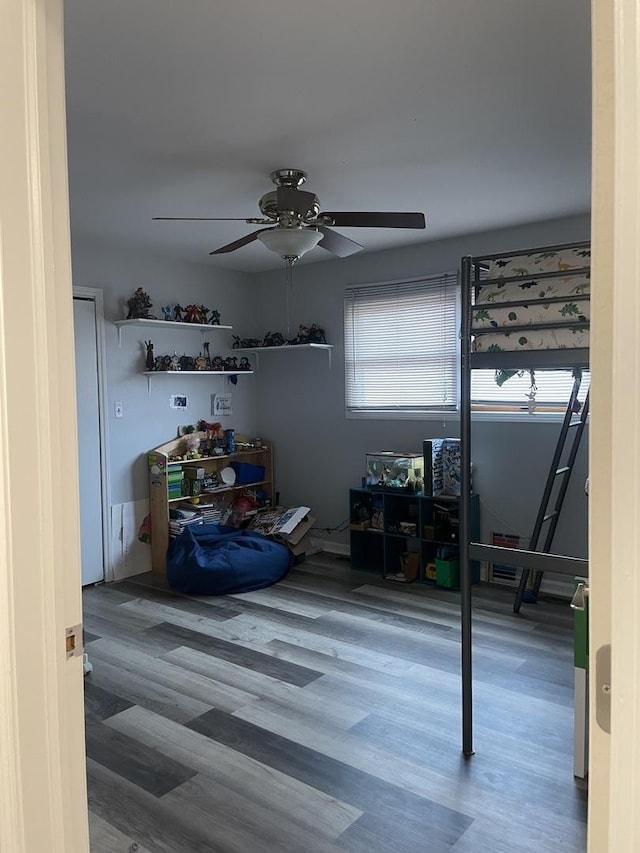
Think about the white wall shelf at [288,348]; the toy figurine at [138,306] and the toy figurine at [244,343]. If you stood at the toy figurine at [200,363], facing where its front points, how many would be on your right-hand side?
1

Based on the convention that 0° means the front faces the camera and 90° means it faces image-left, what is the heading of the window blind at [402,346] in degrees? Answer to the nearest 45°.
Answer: approximately 45°

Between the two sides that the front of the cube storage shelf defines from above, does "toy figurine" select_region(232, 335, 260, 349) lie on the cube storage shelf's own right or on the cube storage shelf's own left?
on the cube storage shelf's own right

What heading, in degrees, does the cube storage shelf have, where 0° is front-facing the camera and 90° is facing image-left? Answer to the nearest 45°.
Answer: approximately 45°

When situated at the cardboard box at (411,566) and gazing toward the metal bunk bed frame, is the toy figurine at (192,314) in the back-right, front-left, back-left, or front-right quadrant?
back-right

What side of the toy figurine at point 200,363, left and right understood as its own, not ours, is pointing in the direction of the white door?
right

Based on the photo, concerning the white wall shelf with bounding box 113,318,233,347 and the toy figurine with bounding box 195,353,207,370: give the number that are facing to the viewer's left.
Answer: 0

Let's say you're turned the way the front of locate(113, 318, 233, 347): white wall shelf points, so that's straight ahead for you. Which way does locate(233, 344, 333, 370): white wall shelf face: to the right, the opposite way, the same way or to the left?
to the right

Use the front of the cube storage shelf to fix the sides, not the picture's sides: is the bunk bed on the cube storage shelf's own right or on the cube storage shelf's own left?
on the cube storage shelf's own left
